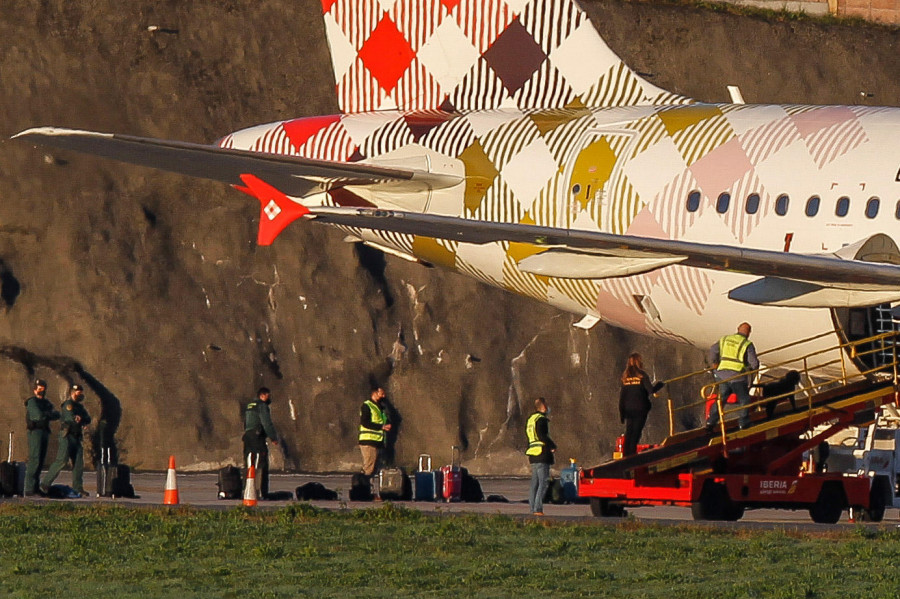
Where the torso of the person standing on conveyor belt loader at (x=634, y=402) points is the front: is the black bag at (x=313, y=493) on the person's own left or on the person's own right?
on the person's own left

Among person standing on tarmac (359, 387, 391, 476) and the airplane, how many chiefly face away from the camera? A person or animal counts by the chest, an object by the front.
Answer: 0

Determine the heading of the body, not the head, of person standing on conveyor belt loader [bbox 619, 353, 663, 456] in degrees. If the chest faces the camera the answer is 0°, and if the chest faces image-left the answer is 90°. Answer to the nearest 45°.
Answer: approximately 225°

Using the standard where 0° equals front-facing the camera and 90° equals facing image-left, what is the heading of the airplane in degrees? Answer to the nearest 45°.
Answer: approximately 315°

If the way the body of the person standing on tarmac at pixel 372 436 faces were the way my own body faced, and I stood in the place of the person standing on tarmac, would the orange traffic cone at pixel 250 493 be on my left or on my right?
on my right

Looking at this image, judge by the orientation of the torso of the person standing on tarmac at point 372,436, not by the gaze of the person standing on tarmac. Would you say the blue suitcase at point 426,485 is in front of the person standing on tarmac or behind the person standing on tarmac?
in front
